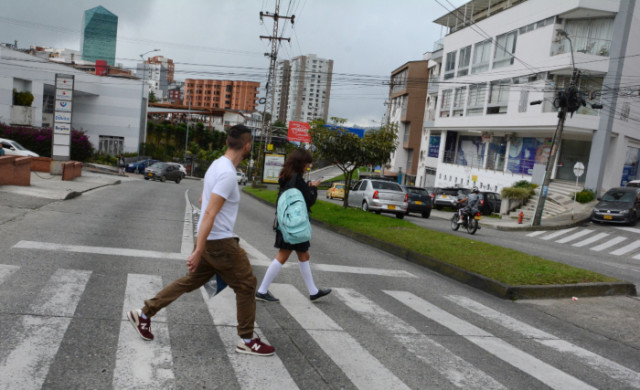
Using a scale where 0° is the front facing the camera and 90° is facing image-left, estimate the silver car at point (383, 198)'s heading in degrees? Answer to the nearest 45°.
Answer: approximately 135°

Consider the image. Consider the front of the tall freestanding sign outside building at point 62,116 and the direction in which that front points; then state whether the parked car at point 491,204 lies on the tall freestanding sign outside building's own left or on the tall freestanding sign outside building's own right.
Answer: on the tall freestanding sign outside building's own left

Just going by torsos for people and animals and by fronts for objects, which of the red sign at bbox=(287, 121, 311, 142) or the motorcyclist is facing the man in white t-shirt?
the red sign

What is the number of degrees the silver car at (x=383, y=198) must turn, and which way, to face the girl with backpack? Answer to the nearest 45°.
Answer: approximately 135° to its left

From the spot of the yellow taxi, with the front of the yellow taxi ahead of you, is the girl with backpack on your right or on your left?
on your left

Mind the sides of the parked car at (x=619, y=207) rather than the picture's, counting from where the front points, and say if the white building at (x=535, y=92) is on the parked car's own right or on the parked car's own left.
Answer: on the parked car's own right

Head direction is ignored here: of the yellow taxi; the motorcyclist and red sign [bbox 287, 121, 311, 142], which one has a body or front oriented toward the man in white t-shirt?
the red sign

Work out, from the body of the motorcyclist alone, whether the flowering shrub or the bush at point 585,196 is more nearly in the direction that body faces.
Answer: the flowering shrub

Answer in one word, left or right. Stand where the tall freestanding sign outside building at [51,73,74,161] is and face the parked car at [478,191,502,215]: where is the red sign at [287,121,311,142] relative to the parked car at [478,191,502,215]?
left
